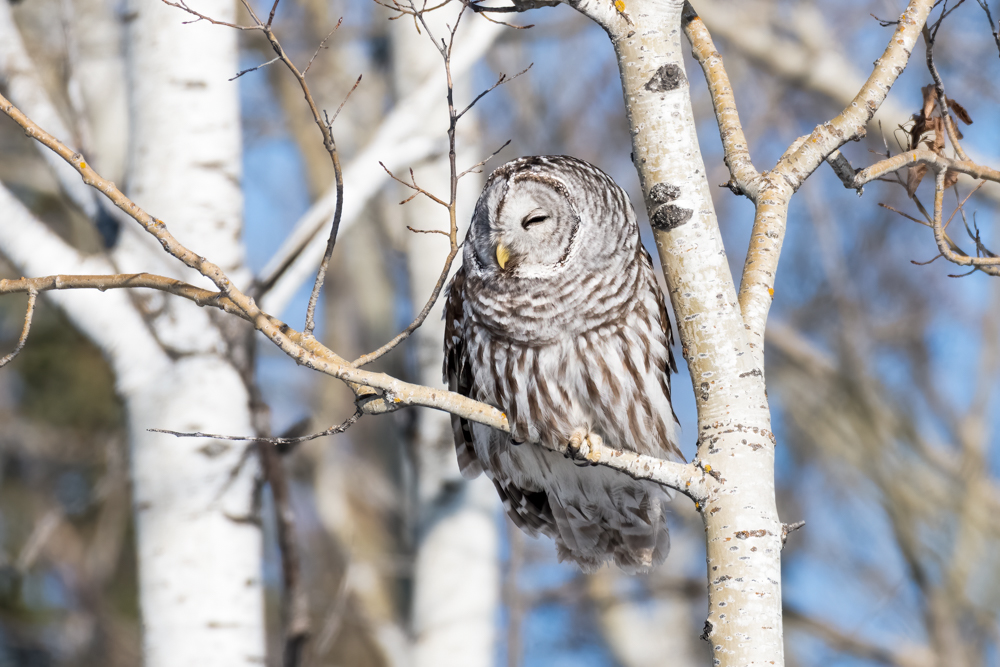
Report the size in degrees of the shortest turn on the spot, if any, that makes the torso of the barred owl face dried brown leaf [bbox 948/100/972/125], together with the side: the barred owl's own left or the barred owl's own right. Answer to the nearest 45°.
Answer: approximately 45° to the barred owl's own left

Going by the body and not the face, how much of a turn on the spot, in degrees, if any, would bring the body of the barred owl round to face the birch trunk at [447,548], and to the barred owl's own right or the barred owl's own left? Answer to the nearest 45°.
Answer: approximately 180°

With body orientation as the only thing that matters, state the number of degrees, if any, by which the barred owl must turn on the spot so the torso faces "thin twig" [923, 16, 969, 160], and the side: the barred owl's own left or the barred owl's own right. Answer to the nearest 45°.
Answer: approximately 45° to the barred owl's own left

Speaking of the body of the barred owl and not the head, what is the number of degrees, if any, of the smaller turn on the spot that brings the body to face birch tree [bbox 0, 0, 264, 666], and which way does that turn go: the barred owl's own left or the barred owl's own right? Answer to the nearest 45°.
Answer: approximately 90° to the barred owl's own right

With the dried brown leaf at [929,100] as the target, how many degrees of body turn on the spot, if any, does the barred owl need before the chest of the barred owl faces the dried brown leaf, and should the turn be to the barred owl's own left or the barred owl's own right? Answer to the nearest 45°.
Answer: approximately 45° to the barred owl's own left

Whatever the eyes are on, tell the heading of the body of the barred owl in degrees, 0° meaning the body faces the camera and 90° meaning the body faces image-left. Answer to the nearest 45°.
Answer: approximately 0°

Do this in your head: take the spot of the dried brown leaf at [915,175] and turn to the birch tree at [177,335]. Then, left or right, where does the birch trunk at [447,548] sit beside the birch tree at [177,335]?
right

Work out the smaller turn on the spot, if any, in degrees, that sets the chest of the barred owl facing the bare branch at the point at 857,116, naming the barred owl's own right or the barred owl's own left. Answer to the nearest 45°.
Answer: approximately 45° to the barred owl's own left
